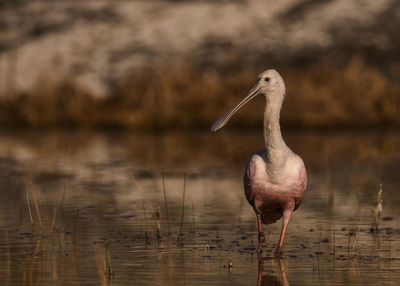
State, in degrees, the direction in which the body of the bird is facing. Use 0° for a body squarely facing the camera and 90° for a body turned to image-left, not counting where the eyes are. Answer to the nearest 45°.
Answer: approximately 0°

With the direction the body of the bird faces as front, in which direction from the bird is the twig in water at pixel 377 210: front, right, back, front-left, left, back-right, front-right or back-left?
back-left
